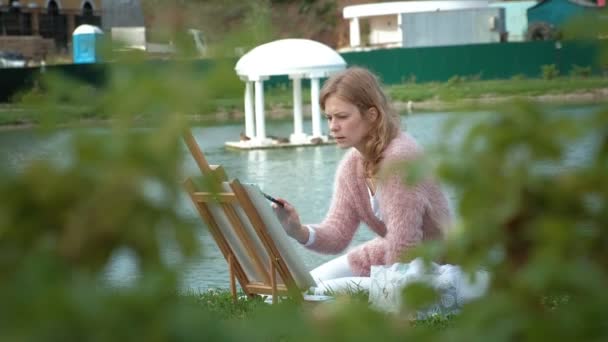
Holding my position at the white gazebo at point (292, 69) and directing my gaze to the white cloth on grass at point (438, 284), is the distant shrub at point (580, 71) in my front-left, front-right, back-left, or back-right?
back-left

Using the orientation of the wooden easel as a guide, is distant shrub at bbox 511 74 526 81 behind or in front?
in front

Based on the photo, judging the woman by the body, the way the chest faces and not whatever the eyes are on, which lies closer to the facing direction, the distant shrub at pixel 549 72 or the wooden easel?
the wooden easel

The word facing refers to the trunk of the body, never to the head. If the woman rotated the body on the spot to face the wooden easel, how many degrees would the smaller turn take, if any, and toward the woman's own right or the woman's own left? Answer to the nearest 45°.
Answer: approximately 45° to the woman's own right

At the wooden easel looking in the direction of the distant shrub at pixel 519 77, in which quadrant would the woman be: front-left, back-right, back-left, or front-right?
front-right

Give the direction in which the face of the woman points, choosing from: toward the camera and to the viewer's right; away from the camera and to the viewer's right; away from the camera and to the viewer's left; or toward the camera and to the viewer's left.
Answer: toward the camera and to the viewer's left

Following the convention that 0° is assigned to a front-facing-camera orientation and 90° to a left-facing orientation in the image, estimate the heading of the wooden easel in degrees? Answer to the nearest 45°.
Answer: approximately 225°

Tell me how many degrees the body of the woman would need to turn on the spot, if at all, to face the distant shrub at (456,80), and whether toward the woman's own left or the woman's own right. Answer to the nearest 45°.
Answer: approximately 135° to the woman's own right

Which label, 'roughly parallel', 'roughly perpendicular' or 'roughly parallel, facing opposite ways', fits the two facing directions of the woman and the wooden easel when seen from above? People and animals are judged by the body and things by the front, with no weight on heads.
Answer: roughly parallel, facing opposite ways

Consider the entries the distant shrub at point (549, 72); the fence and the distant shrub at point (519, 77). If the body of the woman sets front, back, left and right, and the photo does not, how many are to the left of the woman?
0

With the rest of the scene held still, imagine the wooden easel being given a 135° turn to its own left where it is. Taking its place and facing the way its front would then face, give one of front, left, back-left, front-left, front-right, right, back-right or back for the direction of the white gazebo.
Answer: right

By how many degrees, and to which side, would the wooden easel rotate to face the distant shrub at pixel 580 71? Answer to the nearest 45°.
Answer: approximately 45° to its left

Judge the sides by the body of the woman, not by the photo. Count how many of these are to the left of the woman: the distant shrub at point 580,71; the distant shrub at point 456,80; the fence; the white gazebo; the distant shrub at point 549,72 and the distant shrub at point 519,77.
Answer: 0

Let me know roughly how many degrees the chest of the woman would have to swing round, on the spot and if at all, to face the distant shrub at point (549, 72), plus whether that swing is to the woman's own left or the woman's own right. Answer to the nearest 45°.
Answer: approximately 135° to the woman's own right

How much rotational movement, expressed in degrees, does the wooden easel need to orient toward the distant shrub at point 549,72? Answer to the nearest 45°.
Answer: approximately 45° to its left
